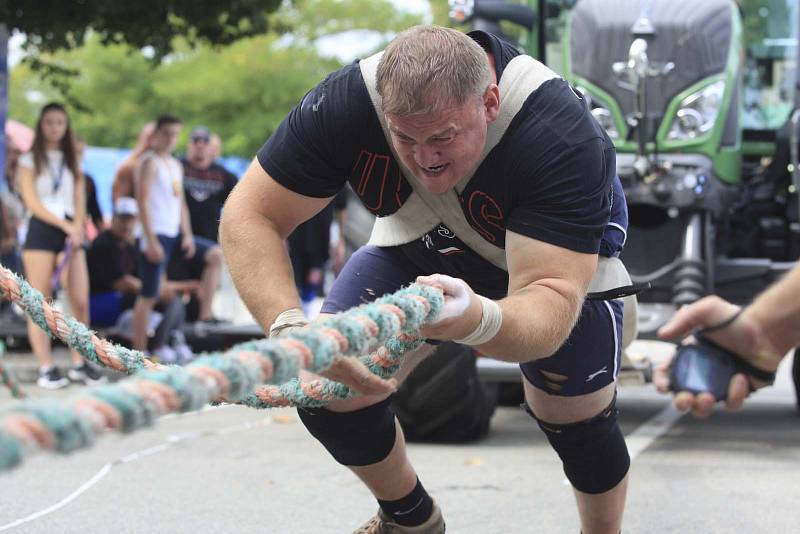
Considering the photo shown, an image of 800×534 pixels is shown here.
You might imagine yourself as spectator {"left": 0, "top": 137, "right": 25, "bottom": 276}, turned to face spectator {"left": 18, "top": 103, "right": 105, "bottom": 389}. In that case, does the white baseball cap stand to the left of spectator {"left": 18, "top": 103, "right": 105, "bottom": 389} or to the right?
left

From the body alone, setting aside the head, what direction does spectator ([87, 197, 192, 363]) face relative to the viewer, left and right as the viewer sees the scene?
facing the viewer and to the right of the viewer

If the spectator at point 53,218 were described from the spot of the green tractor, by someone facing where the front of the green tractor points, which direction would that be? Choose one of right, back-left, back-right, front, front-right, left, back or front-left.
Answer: right

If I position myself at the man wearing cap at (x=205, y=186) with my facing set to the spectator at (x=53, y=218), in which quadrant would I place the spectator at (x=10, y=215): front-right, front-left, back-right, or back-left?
front-right

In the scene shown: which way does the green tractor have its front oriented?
toward the camera

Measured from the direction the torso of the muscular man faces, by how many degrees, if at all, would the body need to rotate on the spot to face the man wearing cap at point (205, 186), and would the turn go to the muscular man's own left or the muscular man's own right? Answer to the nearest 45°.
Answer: approximately 135° to the muscular man's own right

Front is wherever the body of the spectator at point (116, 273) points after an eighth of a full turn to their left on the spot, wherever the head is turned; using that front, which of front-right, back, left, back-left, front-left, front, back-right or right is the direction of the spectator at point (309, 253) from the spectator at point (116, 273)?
front

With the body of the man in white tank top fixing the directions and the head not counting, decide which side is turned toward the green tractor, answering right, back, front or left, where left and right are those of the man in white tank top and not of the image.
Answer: front

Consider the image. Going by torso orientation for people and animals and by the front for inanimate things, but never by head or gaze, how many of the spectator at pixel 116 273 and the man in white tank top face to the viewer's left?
0

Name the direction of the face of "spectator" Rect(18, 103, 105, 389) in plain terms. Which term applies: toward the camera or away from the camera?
toward the camera

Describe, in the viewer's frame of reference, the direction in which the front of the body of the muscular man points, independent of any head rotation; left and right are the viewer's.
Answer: facing the viewer and to the left of the viewer

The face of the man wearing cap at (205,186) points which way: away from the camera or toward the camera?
toward the camera

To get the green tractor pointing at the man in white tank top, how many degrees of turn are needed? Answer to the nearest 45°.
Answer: approximately 90° to its right
